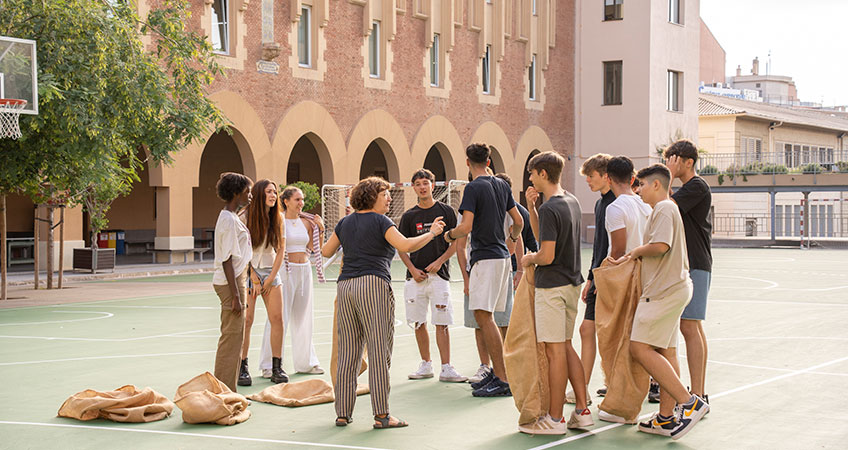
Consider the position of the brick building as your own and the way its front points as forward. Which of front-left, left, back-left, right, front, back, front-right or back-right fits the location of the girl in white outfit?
front-right

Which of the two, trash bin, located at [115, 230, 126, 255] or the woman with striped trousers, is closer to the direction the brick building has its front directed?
the woman with striped trousers

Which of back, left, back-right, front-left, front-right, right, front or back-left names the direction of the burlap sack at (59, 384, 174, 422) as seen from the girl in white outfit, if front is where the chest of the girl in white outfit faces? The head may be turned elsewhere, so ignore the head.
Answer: right

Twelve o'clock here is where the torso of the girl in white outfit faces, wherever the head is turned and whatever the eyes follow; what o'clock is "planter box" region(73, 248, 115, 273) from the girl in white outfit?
The planter box is roughly at 7 o'clock from the girl in white outfit.

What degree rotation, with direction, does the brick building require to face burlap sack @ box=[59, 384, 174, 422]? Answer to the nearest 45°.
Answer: approximately 45° to its right

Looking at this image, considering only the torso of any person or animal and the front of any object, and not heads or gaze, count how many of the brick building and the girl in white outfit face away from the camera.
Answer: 0

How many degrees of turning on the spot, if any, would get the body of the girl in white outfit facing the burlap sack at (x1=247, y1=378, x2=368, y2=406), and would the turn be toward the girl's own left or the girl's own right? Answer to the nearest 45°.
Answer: approximately 45° to the girl's own right

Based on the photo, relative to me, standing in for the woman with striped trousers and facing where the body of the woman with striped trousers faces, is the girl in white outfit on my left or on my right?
on my left

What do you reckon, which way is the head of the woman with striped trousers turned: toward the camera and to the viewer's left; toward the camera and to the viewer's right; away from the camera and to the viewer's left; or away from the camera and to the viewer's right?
away from the camera and to the viewer's right

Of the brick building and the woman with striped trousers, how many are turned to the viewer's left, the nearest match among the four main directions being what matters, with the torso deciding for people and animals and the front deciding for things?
0

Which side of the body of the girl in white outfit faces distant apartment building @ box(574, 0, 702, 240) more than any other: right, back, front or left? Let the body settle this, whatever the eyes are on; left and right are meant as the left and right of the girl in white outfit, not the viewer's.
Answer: left

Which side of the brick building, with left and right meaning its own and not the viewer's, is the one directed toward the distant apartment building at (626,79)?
left

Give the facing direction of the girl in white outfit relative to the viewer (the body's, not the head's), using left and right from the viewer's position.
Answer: facing the viewer and to the right of the viewer

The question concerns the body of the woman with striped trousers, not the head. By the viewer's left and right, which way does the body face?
facing away from the viewer and to the right of the viewer

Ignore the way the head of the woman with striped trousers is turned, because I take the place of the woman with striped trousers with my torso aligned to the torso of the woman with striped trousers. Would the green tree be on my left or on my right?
on my left
